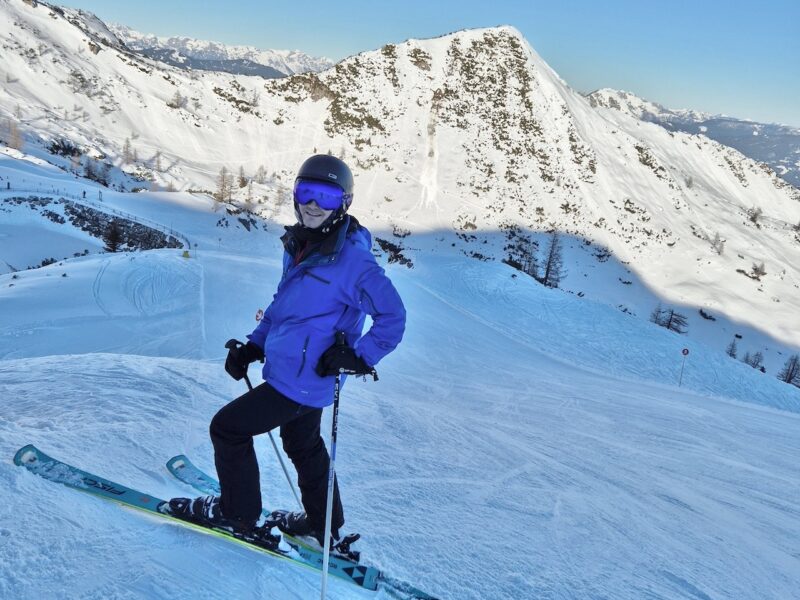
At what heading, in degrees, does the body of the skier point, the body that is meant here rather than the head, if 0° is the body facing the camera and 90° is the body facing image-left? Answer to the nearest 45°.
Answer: approximately 45°
